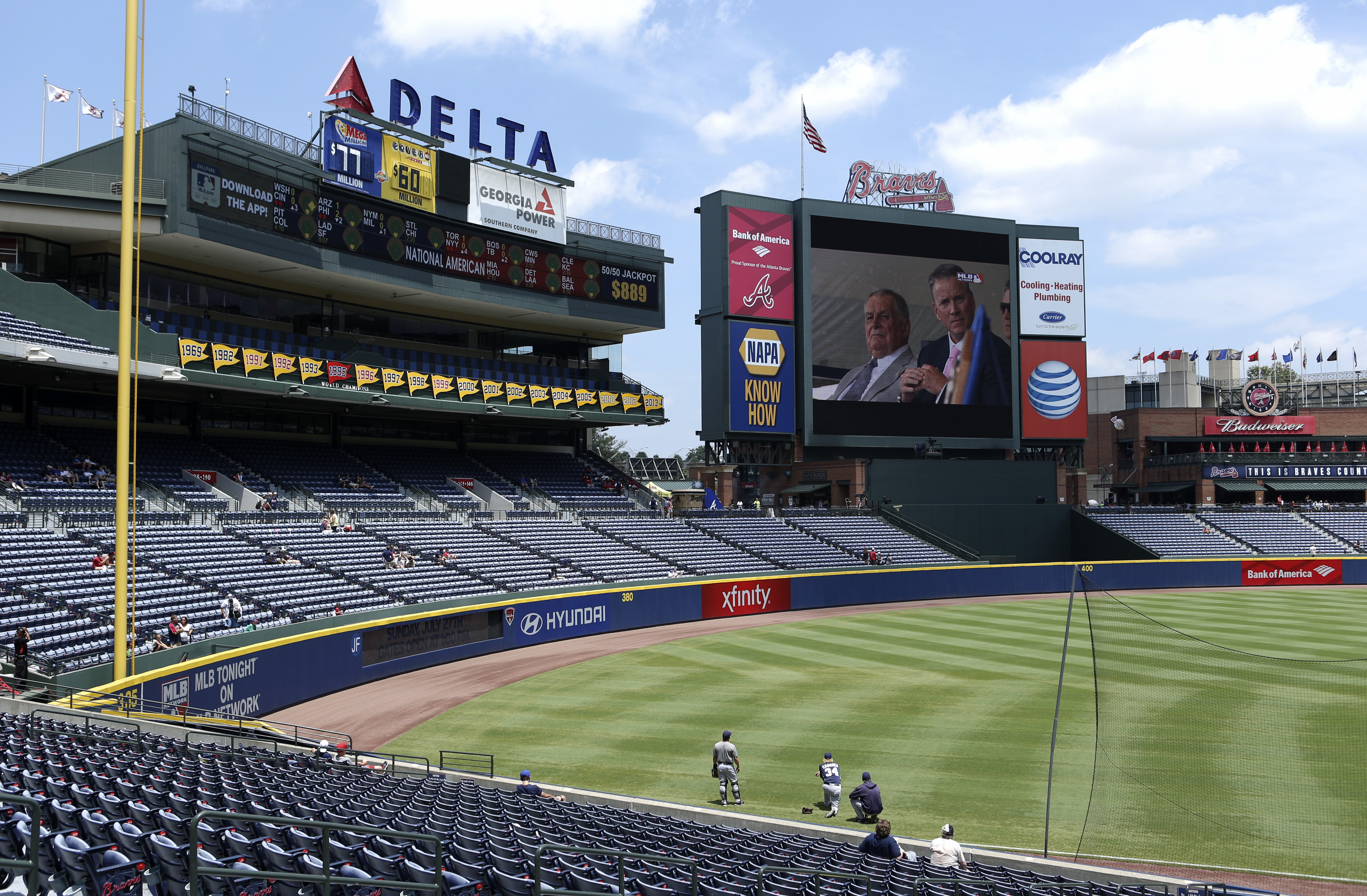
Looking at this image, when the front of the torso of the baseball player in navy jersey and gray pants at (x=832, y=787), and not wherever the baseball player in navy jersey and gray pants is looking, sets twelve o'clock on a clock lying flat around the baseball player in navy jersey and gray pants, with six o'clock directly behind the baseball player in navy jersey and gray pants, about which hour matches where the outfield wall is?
The outfield wall is roughly at 11 o'clock from the baseball player in navy jersey and gray pants.

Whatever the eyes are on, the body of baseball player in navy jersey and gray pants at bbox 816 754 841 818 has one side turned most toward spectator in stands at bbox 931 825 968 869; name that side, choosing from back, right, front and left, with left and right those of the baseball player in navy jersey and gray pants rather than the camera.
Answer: back

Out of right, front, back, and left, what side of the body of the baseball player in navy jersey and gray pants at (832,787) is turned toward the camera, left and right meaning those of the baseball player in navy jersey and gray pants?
back

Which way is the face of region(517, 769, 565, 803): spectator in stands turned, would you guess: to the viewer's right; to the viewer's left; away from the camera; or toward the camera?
away from the camera

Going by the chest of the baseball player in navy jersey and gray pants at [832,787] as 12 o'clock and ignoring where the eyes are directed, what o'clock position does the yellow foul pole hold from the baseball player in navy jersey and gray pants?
The yellow foul pole is roughly at 9 o'clock from the baseball player in navy jersey and gray pants.

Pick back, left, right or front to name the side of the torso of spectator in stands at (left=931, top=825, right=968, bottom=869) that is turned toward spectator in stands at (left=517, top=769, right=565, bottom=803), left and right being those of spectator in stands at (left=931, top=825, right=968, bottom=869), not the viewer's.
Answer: left

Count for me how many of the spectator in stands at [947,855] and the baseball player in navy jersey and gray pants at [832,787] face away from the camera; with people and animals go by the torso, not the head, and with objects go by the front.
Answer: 2

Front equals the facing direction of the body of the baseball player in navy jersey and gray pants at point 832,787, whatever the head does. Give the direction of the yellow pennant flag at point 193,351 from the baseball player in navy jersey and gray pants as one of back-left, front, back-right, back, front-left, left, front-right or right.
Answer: front-left

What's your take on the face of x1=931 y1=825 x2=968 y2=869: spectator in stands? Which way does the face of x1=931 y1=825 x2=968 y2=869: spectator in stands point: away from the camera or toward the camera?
away from the camera

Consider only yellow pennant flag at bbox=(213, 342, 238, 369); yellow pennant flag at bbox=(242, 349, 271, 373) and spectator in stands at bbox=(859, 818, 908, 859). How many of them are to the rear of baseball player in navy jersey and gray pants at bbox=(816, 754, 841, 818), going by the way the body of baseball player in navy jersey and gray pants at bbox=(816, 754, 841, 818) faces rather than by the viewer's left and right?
1

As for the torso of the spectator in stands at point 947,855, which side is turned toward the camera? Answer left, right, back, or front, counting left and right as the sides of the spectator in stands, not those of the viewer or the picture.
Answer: back

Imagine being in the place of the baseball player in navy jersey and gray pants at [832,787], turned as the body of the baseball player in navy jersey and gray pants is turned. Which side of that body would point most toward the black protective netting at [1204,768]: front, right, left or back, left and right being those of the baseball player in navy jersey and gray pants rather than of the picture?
right

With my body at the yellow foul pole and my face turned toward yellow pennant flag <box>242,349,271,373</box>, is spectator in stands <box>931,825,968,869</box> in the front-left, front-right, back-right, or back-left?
back-right

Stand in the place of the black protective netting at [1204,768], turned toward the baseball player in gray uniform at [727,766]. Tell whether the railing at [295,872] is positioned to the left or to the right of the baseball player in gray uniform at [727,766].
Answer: left

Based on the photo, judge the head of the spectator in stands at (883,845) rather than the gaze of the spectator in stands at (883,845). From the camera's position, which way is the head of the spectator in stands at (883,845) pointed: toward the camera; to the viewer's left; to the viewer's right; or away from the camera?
away from the camera

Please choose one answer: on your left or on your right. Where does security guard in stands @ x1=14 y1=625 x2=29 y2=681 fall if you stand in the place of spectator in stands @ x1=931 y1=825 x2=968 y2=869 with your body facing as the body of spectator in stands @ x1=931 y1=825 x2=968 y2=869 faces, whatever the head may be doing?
on your left

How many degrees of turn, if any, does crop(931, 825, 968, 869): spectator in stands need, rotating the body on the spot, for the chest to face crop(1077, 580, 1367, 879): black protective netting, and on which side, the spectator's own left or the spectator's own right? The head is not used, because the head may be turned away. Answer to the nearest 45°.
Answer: approximately 45° to the spectator's own right
